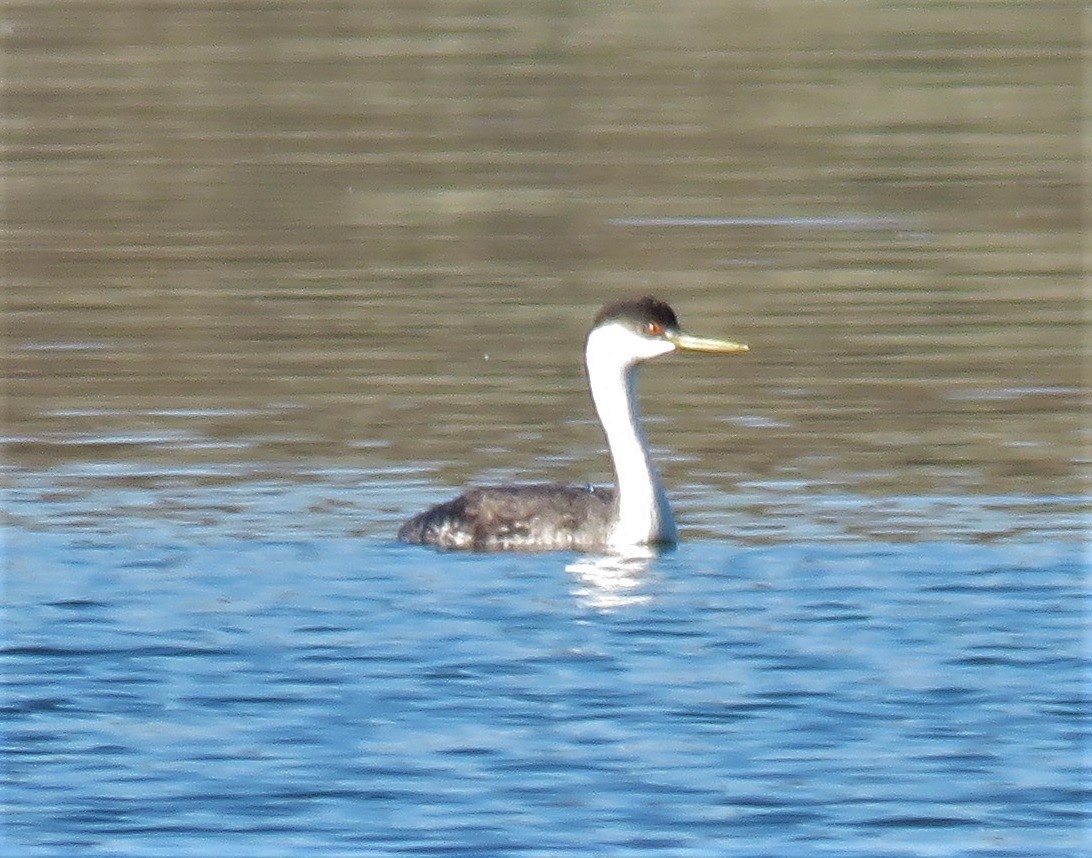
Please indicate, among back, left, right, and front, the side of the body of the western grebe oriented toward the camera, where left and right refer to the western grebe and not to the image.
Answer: right
